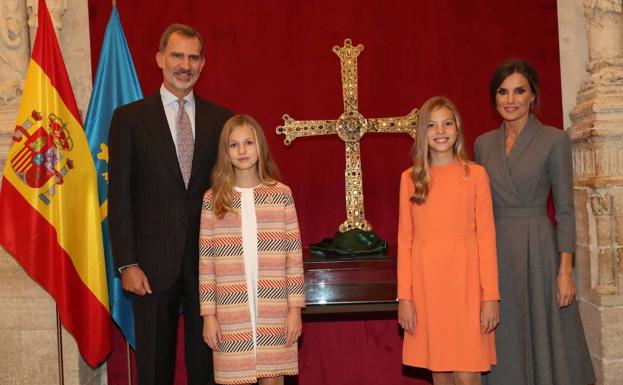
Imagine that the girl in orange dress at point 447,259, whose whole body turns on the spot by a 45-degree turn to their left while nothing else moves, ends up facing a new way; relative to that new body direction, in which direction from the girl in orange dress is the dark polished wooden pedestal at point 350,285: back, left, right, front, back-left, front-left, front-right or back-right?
back

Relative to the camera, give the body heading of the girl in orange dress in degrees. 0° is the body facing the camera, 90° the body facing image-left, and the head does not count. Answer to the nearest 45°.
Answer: approximately 0°

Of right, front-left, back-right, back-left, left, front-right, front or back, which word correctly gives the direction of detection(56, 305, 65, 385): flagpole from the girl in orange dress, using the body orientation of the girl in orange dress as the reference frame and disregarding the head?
right

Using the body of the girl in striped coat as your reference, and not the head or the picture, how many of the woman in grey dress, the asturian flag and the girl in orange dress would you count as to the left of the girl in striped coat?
2

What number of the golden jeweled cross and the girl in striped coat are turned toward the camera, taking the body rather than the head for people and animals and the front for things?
2

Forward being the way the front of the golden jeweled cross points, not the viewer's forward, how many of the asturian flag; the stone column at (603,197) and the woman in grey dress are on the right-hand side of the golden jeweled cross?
1

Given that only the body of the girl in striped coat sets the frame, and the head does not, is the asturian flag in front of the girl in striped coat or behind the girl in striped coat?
behind

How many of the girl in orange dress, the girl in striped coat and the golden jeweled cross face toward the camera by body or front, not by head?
3

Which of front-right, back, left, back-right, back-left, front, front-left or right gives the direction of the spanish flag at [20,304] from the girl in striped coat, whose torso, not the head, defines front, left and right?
back-right

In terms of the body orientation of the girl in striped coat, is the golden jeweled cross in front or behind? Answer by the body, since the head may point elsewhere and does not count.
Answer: behind

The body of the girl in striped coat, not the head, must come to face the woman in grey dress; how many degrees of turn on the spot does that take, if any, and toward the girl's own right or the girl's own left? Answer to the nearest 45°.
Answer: approximately 90° to the girl's own left
